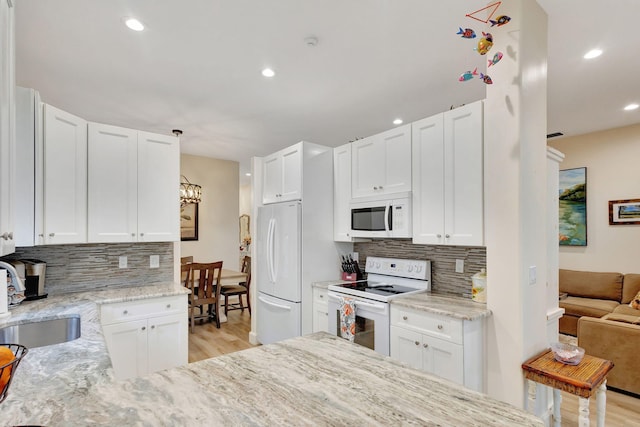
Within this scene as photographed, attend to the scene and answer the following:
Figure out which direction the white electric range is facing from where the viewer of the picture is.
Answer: facing the viewer and to the left of the viewer

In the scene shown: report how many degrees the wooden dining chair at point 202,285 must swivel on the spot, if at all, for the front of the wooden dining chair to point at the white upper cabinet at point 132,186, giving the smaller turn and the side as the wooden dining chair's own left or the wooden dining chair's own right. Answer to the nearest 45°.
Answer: approximately 180°

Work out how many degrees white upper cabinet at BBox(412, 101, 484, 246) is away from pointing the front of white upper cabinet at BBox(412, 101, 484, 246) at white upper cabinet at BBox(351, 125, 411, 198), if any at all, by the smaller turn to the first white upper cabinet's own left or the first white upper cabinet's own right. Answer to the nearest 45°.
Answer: approximately 90° to the first white upper cabinet's own right

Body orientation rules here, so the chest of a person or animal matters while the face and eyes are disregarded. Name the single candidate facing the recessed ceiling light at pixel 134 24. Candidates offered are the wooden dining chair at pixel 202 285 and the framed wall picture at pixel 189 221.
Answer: the framed wall picture

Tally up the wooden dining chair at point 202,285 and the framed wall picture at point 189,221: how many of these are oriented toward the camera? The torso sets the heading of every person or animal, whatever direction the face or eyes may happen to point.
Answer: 1

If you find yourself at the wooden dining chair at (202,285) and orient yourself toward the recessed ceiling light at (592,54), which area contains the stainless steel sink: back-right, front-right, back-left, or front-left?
front-right

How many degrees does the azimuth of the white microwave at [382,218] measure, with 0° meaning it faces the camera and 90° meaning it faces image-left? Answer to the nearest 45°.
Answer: approximately 45°

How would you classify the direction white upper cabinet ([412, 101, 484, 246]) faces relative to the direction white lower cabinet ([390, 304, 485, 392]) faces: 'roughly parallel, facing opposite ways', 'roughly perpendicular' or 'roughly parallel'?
roughly parallel

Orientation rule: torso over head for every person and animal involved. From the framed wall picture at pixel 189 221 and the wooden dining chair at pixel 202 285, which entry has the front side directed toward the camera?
the framed wall picture

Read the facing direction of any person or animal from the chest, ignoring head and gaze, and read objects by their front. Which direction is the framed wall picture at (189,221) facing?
toward the camera

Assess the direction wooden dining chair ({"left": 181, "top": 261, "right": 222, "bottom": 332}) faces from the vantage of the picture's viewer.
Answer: facing away from the viewer

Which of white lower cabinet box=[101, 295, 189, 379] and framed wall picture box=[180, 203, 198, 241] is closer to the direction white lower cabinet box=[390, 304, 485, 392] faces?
the white lower cabinet

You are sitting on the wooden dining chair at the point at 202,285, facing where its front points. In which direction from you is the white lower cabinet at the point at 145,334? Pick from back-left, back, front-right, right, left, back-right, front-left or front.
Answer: back

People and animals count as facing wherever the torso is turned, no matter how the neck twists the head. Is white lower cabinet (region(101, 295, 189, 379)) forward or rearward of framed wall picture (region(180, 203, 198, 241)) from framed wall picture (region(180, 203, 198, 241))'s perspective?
forward

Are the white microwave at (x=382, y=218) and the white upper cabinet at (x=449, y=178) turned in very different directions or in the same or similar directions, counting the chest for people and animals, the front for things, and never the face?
same or similar directions
